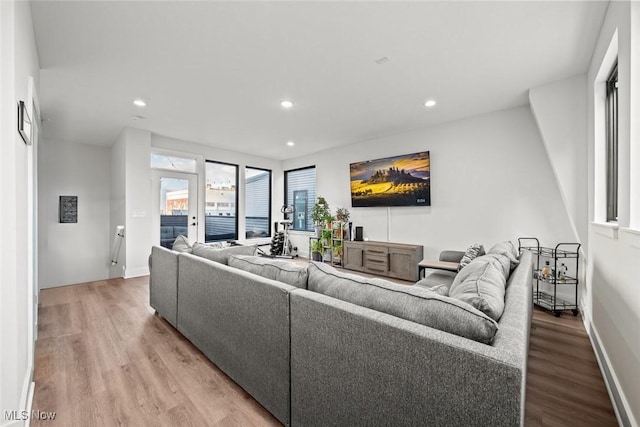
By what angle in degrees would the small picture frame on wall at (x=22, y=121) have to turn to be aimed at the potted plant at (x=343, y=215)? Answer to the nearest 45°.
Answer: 0° — it already faces it

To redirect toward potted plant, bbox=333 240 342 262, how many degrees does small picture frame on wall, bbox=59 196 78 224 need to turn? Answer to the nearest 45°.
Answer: approximately 45° to its left

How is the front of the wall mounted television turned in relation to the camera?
facing the viewer and to the left of the viewer

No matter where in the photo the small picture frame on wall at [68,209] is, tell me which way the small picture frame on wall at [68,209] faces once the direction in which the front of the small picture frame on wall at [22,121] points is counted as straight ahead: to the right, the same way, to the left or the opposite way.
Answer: to the right

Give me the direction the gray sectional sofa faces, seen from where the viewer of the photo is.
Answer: facing away from the viewer and to the right of the viewer

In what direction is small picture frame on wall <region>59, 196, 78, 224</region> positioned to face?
toward the camera

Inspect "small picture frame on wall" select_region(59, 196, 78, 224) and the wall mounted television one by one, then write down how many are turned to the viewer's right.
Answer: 0

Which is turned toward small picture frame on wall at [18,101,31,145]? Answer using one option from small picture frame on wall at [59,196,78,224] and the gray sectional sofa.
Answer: small picture frame on wall at [59,196,78,224]

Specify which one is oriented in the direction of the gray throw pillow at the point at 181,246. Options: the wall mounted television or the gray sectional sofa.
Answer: the wall mounted television

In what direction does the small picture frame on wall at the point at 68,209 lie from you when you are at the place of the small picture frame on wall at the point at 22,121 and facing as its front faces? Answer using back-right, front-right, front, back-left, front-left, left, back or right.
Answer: left

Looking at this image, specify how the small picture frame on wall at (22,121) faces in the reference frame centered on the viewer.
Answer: facing to the right of the viewer

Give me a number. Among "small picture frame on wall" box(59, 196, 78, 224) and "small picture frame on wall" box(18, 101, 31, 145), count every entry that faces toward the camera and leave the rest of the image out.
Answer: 1
